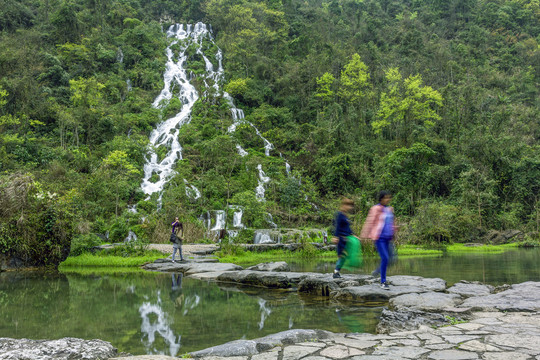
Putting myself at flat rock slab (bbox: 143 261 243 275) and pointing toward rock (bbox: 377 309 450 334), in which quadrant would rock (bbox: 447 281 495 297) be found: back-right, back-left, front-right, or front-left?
front-left

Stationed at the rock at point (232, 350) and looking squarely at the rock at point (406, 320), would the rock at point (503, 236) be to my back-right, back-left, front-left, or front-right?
front-left

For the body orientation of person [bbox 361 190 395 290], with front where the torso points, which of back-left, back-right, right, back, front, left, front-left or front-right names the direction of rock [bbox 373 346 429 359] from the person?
front-right

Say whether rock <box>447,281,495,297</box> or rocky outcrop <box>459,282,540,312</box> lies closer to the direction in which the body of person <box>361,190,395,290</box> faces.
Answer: the rocky outcrop

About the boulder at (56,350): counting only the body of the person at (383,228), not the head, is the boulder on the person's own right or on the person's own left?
on the person's own right

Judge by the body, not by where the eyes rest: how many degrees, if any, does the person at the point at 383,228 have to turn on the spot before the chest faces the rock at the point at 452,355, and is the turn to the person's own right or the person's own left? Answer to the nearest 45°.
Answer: approximately 45° to the person's own right
